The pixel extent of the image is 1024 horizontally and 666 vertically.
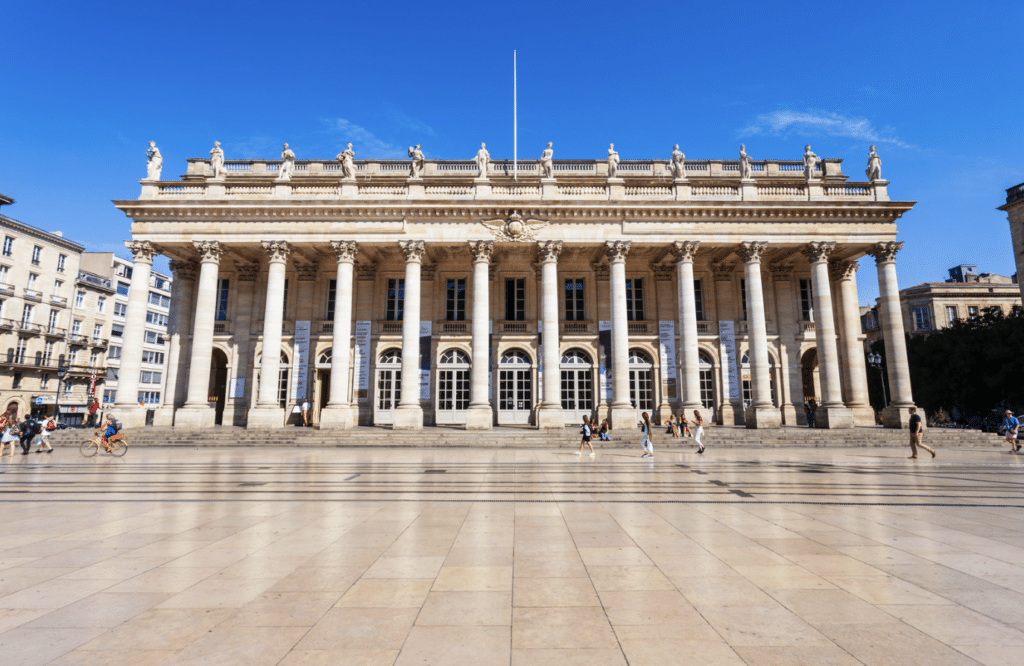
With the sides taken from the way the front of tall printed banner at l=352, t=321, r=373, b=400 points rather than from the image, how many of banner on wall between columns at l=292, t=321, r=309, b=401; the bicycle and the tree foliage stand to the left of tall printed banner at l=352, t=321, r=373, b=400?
1

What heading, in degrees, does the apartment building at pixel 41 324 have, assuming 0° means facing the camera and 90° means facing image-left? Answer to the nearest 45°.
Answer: approximately 315°

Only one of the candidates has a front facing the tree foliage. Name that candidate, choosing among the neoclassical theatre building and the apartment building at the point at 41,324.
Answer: the apartment building

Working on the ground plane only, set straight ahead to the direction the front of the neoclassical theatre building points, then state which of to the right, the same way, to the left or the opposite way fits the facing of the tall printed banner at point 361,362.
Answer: the same way

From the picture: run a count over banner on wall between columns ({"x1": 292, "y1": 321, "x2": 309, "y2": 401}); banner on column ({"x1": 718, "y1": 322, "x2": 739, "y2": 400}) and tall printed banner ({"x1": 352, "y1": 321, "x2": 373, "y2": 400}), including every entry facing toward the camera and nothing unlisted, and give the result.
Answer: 3

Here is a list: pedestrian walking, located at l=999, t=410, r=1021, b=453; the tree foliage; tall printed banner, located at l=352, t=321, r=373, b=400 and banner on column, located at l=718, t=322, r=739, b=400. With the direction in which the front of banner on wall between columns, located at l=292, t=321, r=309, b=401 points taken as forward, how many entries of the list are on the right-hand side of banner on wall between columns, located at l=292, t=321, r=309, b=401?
0

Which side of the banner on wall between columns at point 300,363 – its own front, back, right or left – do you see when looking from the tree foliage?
left

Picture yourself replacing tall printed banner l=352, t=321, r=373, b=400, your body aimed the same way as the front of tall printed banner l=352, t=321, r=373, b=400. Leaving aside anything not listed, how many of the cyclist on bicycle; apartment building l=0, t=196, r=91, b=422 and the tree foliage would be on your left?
1

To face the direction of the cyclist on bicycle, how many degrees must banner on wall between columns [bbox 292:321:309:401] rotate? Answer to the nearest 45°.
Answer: approximately 45° to its right

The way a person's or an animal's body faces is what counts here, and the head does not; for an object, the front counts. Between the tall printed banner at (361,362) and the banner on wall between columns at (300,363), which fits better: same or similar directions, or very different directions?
same or similar directions

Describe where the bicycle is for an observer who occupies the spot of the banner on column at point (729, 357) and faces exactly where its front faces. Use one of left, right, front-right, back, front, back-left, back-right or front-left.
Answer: front-right

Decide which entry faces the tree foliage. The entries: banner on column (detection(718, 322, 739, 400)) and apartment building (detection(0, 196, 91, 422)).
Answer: the apartment building

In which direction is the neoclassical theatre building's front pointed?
toward the camera

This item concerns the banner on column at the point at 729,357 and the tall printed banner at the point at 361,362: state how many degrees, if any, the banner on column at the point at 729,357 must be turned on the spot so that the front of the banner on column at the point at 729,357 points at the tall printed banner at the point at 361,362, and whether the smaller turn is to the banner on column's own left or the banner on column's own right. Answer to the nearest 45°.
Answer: approximately 45° to the banner on column's own right

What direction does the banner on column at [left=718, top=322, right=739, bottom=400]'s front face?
toward the camera

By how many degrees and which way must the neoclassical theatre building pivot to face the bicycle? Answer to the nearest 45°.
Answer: approximately 45° to its right

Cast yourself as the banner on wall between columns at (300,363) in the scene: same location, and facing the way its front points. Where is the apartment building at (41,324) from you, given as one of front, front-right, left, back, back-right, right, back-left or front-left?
back-right

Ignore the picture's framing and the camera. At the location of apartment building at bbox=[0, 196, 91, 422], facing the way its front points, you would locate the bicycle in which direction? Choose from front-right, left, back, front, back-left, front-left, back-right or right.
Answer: front-right

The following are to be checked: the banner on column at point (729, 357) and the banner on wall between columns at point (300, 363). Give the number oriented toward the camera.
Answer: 2

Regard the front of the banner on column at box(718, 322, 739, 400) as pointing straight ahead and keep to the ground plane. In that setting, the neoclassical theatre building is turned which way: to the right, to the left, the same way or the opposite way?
the same way

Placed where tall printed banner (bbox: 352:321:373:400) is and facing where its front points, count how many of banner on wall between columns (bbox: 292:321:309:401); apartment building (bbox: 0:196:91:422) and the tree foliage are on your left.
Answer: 1
